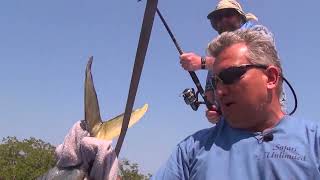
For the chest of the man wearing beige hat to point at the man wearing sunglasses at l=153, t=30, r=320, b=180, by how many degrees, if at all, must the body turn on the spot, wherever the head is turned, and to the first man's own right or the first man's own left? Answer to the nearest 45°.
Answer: approximately 45° to the first man's own left

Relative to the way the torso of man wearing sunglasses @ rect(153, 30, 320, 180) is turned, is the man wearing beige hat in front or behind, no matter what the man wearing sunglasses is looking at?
behind

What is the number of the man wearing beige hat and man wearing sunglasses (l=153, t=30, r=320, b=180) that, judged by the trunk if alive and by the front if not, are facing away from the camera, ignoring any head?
0

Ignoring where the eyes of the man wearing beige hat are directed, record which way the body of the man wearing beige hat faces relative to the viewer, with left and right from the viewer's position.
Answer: facing the viewer and to the left of the viewer

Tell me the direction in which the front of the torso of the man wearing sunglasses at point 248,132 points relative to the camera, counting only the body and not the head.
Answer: toward the camera

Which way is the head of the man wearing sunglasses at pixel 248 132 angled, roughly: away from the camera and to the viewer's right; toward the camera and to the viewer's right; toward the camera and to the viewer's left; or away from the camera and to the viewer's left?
toward the camera and to the viewer's left
